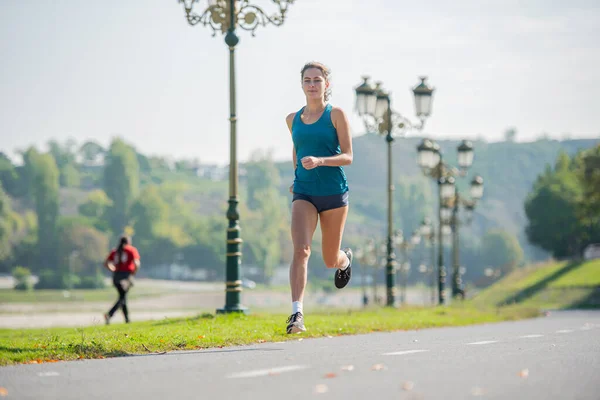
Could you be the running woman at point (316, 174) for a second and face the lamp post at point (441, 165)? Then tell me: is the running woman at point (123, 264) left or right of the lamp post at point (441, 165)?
left

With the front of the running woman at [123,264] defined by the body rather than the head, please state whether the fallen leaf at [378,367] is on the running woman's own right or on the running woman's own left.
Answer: on the running woman's own right

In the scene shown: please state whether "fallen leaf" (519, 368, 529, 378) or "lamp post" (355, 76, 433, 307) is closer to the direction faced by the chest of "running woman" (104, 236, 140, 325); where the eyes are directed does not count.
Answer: the lamp post

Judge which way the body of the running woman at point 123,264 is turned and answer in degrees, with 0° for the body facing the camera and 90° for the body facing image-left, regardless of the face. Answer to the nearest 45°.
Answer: approximately 225°

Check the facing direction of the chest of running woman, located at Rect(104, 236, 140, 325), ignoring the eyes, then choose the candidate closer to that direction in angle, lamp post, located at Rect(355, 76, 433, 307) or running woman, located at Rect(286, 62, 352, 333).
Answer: the lamp post

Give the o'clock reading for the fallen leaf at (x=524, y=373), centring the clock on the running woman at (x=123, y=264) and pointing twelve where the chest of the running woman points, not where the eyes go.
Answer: The fallen leaf is roughly at 4 o'clock from the running woman.

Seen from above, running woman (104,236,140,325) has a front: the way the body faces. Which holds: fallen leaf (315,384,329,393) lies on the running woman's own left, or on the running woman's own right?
on the running woman's own right

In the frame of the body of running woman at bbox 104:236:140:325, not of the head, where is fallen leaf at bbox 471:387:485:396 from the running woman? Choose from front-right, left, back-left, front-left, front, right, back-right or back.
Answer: back-right

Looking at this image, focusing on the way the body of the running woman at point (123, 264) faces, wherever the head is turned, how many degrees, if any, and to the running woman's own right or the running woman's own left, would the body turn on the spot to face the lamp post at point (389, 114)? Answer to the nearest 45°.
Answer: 0° — they already face it
